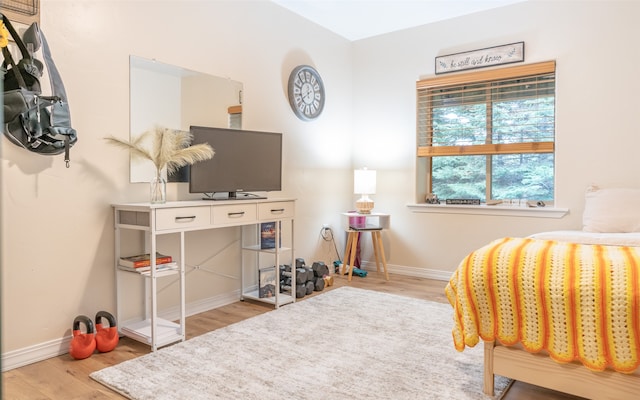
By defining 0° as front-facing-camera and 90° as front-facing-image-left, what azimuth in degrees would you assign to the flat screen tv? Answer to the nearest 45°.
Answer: approximately 315°

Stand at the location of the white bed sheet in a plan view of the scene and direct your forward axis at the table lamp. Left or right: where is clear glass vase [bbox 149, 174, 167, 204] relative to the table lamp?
left

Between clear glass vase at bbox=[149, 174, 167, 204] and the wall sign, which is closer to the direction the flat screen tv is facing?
the wall sign

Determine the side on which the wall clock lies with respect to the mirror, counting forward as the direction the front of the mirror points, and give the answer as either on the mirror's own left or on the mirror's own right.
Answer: on the mirror's own left

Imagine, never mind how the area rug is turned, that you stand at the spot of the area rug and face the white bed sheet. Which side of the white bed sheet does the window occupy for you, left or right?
left

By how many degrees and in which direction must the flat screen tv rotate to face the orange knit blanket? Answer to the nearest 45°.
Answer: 0° — it already faces it

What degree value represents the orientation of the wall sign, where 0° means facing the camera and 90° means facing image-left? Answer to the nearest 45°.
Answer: approximately 45°

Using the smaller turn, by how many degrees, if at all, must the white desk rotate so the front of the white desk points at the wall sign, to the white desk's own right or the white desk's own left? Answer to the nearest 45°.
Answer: approximately 45° to the white desk's own left

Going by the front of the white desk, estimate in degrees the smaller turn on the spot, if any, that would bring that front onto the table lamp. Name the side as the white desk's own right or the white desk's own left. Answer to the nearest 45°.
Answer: approximately 90° to the white desk's own left

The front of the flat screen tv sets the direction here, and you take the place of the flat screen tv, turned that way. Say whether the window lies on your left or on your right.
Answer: on your left

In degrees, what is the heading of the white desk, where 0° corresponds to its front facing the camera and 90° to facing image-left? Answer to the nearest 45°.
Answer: approximately 315°
